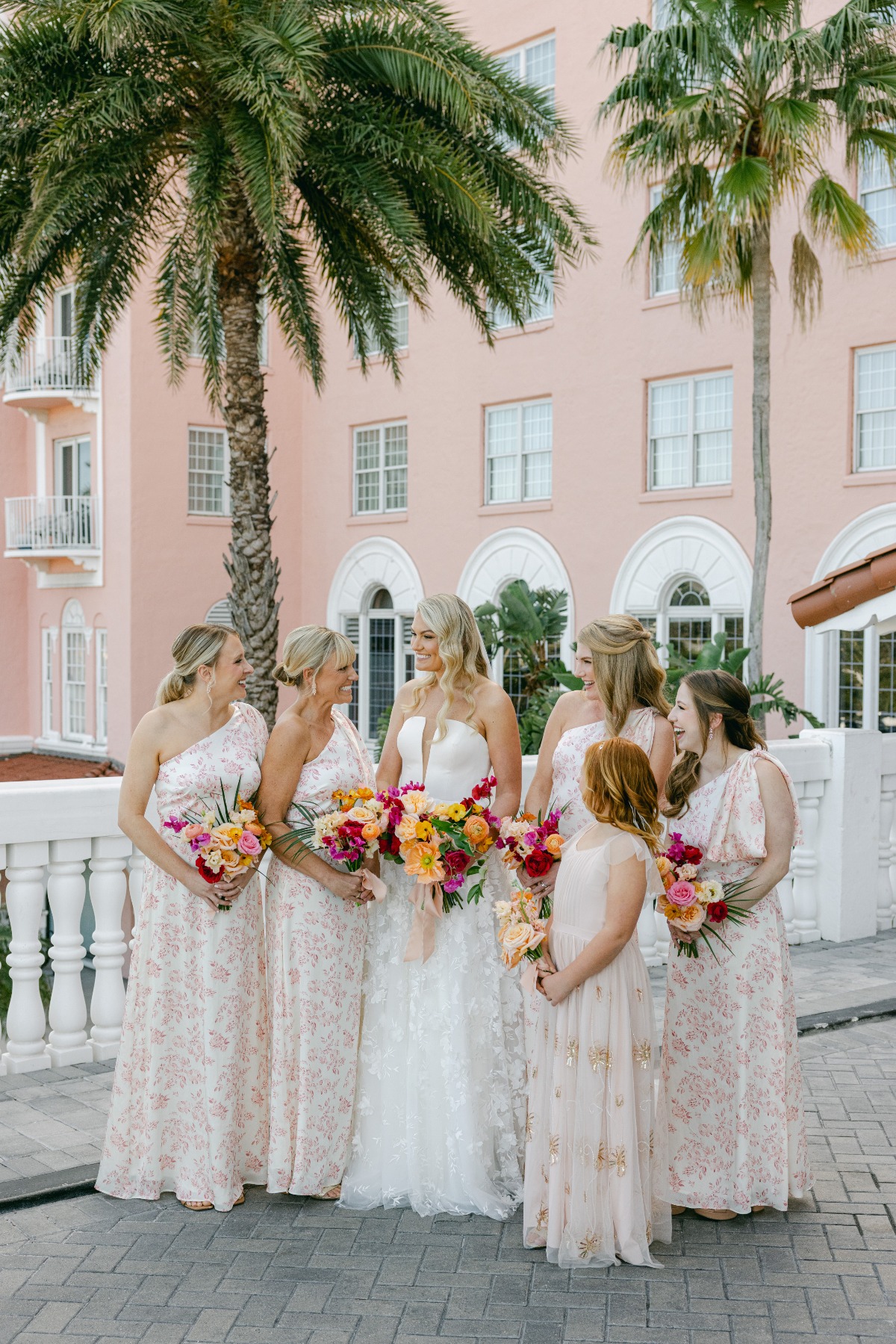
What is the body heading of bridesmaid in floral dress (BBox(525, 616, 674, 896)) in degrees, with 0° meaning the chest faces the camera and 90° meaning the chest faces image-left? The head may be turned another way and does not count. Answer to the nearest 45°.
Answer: approximately 45°

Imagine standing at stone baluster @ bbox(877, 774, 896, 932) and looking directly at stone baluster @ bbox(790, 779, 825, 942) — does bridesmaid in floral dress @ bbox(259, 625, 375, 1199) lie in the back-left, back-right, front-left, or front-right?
front-left

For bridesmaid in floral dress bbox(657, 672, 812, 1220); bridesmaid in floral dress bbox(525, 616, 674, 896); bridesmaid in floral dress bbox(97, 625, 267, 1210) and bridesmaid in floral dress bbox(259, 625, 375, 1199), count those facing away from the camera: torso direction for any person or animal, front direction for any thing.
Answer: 0

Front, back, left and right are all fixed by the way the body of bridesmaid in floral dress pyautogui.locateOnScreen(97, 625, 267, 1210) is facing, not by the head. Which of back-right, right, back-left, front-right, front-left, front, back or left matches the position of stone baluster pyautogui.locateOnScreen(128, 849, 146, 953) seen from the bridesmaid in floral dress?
back-left

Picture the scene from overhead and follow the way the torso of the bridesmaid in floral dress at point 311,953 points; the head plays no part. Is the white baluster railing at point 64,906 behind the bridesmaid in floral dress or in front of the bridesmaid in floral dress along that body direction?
behind

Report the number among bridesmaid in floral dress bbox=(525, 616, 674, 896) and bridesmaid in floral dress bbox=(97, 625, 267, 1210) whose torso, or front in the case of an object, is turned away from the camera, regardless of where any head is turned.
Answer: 0

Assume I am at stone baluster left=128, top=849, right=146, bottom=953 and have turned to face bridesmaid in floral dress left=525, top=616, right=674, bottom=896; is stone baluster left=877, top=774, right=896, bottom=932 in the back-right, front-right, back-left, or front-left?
front-left

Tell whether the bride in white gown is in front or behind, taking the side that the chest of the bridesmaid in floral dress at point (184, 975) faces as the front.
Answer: in front

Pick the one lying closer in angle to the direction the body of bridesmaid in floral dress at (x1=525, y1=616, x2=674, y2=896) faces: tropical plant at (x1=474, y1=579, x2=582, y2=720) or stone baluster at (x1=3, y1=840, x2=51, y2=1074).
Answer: the stone baluster

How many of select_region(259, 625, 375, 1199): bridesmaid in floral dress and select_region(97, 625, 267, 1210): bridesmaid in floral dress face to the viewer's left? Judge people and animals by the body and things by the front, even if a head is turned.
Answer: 0

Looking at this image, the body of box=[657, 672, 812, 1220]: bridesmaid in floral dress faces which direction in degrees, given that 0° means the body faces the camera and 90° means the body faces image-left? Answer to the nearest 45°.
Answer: approximately 45°

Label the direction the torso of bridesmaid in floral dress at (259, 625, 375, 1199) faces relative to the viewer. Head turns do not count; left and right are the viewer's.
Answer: facing the viewer and to the right of the viewer

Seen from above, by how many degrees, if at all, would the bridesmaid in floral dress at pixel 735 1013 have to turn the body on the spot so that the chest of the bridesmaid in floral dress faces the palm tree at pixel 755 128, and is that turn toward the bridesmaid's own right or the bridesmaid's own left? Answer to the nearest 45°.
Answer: approximately 135° to the bridesmaid's own right

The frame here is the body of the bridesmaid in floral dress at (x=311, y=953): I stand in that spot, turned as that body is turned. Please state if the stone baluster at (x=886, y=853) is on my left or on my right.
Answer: on my left

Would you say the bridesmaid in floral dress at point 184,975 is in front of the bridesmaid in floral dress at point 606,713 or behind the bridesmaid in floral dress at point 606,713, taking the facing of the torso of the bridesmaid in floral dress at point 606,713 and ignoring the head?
in front
